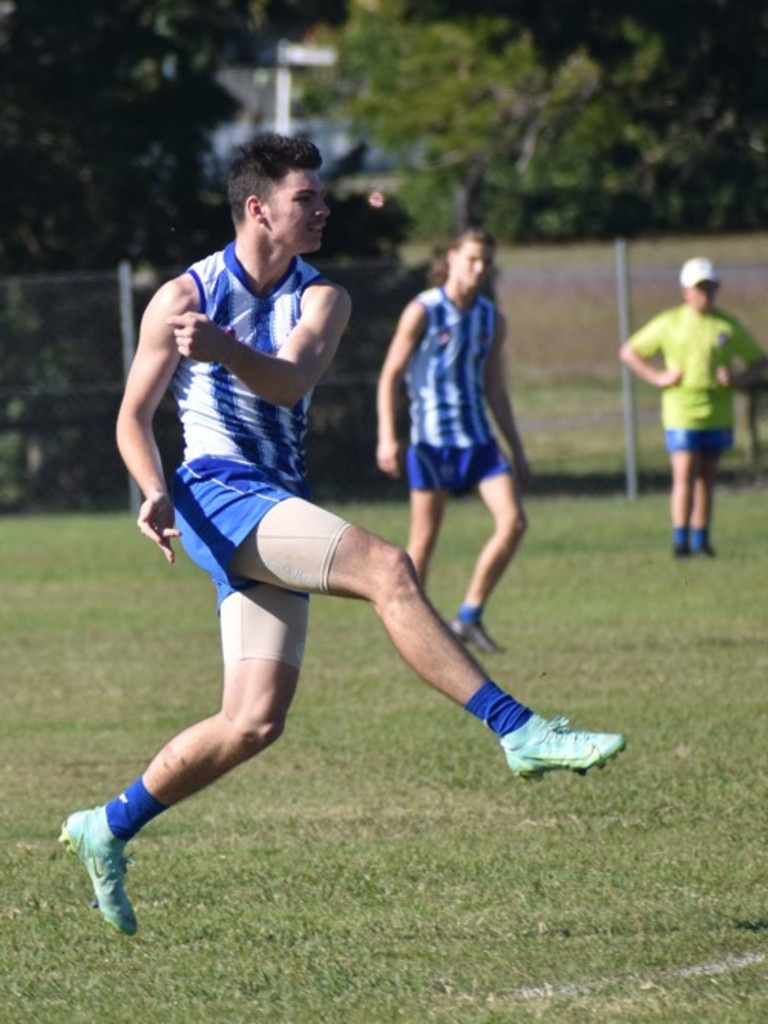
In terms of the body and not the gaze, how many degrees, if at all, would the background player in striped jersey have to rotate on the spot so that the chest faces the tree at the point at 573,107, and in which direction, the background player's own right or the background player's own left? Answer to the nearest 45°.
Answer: approximately 135° to the background player's own left

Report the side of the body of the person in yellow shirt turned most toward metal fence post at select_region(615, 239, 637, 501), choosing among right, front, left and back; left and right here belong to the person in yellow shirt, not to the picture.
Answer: back

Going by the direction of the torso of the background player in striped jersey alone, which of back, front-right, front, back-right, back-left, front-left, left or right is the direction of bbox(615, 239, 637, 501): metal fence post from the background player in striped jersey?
back-left

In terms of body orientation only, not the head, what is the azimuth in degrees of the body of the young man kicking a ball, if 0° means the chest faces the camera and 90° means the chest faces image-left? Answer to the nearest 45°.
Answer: approximately 315°

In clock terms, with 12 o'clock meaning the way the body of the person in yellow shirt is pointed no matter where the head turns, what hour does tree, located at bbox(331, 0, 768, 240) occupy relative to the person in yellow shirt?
The tree is roughly at 6 o'clock from the person in yellow shirt.

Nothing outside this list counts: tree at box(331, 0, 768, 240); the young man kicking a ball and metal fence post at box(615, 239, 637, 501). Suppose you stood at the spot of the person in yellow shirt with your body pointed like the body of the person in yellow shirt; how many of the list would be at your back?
2

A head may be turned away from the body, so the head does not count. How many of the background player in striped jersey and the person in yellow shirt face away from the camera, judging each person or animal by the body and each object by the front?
0

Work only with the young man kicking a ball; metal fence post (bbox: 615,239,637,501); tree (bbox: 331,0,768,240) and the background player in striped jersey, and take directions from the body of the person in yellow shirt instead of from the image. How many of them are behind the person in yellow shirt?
2

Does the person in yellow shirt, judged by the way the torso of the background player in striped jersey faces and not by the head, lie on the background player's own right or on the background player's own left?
on the background player's own left
